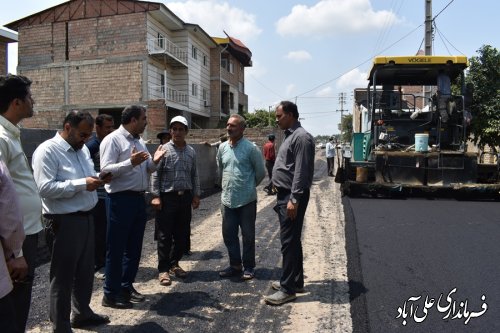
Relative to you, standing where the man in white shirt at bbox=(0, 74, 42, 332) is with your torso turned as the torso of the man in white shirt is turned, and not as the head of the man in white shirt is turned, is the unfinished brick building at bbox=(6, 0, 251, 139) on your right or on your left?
on your left

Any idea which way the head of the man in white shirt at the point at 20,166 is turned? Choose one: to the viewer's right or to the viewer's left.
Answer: to the viewer's right

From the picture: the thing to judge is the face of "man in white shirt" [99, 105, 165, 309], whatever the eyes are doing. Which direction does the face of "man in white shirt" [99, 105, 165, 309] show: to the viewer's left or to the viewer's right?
to the viewer's right

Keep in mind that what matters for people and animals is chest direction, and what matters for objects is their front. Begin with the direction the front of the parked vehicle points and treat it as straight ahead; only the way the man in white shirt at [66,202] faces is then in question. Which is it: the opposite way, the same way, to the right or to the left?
to the right

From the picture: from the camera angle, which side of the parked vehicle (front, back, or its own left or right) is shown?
back

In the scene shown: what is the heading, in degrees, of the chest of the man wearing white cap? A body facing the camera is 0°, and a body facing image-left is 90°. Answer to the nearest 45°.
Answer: approximately 0°

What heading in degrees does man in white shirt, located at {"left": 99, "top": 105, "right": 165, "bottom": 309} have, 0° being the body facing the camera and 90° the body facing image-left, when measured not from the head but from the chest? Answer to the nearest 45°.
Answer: approximately 315°

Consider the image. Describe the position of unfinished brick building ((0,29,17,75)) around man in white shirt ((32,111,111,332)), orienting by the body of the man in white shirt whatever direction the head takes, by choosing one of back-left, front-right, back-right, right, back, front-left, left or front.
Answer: back-left

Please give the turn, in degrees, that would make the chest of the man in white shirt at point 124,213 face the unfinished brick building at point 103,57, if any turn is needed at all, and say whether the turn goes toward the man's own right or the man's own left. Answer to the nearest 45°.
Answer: approximately 135° to the man's own left

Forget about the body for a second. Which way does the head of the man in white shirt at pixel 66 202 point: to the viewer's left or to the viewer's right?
to the viewer's right

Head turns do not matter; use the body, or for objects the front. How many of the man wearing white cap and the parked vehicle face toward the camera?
1
